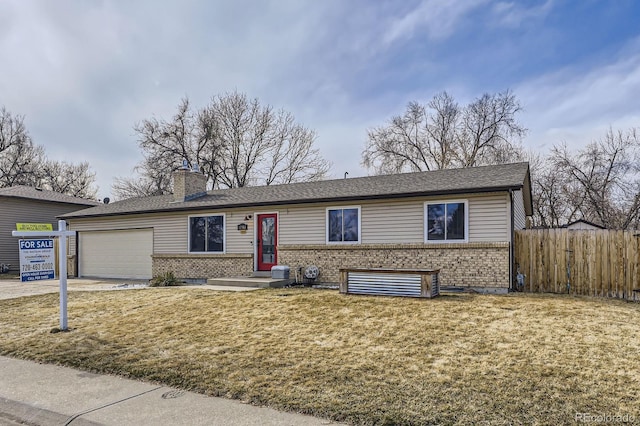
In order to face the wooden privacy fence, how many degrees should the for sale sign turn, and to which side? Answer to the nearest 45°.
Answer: approximately 90° to its left

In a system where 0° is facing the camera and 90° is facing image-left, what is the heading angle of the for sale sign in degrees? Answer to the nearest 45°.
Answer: approximately 0°

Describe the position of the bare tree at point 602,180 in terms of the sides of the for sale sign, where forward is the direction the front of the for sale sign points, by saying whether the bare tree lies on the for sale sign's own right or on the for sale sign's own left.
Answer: on the for sale sign's own left

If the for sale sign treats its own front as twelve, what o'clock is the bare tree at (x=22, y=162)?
The bare tree is roughly at 6 o'clock from the for sale sign.

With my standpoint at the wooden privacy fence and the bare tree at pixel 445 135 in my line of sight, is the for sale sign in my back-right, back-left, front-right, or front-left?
back-left

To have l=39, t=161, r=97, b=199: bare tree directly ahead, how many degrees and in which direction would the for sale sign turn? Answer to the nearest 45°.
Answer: approximately 180°
